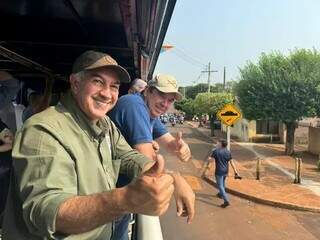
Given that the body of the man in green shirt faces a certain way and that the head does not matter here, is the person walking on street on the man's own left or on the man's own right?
on the man's own left

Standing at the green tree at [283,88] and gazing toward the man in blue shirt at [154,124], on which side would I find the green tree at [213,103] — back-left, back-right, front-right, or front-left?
back-right

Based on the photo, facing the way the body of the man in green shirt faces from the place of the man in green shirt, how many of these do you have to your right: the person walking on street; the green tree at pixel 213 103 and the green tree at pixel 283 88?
0

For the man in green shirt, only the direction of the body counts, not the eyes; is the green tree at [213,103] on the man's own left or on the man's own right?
on the man's own left

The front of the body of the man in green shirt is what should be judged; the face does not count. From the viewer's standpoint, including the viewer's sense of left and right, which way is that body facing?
facing the viewer and to the right of the viewer
